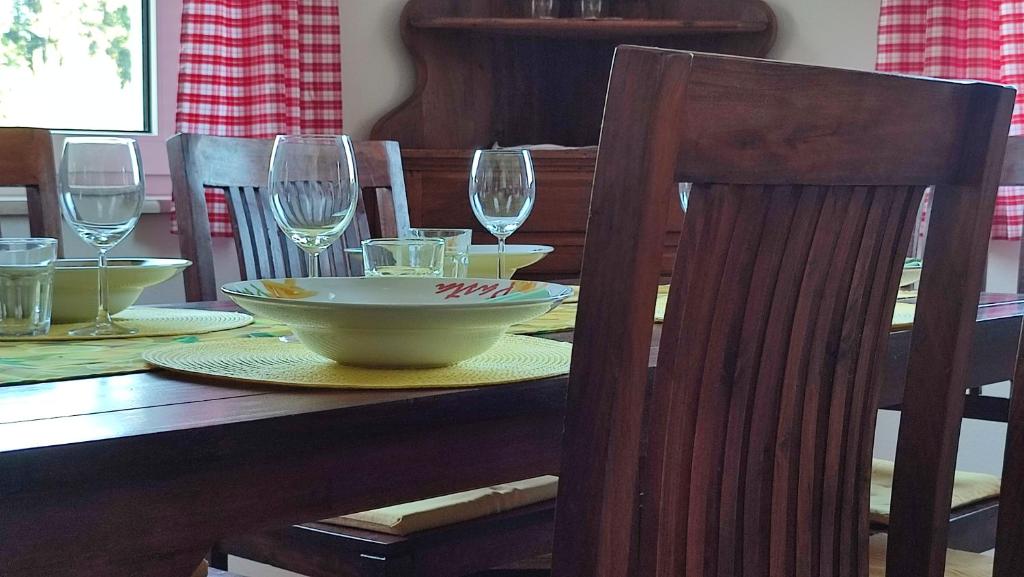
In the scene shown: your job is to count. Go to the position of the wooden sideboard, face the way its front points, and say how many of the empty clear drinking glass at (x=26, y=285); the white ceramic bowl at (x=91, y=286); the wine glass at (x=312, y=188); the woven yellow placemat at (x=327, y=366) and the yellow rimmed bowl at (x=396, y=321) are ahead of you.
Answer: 5

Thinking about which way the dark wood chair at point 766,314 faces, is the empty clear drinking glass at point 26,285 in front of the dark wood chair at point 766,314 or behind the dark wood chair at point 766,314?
in front

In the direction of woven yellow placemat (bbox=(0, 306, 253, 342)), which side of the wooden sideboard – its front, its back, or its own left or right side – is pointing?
front

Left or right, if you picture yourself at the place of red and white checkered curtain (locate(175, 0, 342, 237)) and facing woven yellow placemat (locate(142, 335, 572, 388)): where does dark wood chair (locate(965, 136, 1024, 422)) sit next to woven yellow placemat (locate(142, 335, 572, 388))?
left

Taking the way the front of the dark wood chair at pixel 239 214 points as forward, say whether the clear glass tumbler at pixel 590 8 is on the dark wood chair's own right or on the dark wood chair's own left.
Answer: on the dark wood chair's own left

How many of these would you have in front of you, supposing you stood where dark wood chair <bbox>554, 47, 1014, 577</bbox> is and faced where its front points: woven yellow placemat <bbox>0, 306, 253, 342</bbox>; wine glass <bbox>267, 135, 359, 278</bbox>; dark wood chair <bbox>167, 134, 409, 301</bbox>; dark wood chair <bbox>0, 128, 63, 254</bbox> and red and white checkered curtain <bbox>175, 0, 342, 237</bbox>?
5

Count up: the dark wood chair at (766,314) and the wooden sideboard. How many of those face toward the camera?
1

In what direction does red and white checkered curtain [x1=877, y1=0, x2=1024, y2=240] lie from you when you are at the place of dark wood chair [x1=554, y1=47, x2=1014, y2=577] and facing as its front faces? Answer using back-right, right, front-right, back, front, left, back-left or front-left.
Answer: front-right

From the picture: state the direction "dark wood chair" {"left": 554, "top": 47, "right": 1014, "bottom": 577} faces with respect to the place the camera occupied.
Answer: facing away from the viewer and to the left of the viewer

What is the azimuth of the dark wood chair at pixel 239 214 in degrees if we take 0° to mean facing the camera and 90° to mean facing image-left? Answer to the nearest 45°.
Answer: approximately 315°
